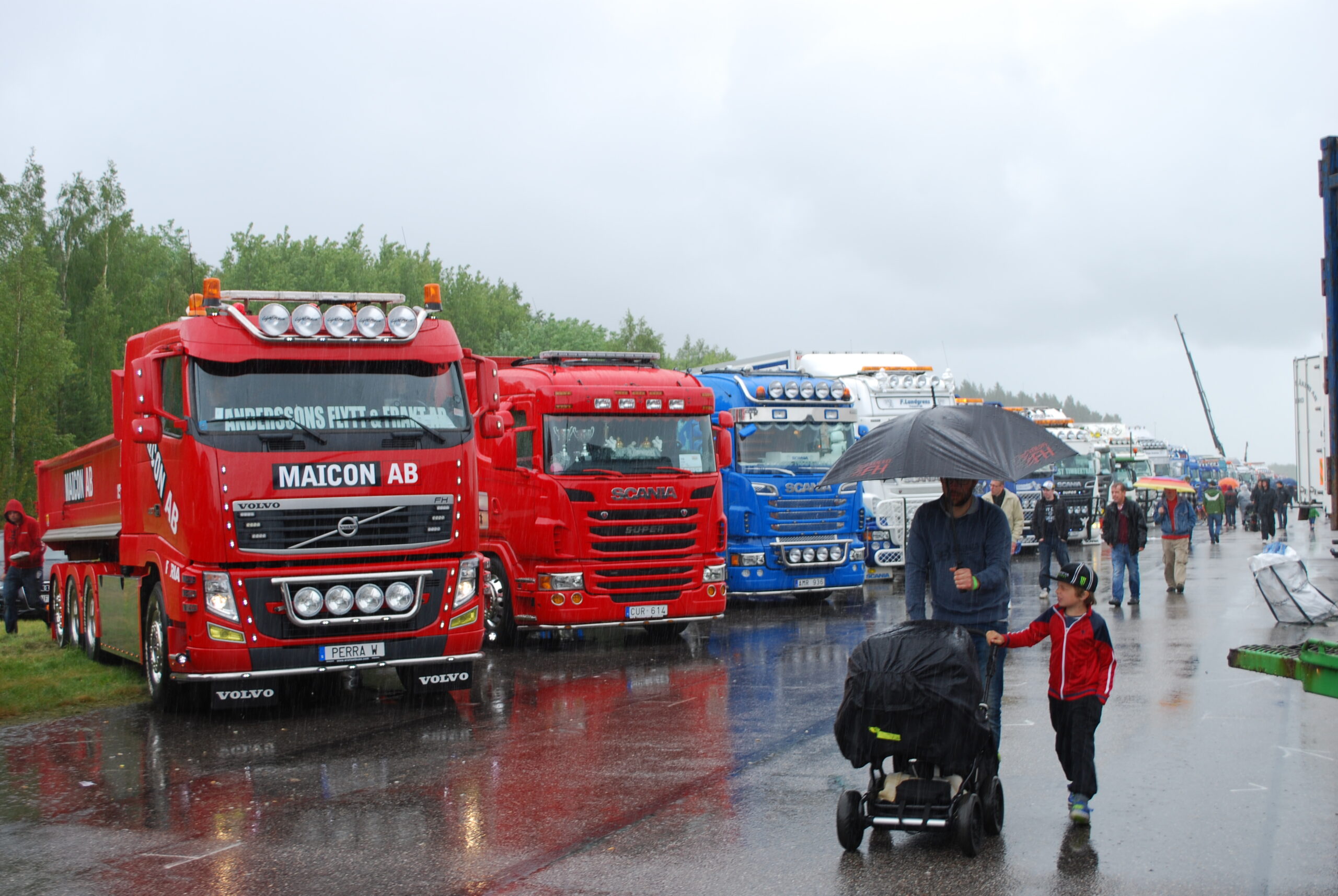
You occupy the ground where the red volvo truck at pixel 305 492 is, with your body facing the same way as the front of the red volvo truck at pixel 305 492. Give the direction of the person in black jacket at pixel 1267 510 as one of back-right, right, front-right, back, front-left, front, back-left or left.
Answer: left

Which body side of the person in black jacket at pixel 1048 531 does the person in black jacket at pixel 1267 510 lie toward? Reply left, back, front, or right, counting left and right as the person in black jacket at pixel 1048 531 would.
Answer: back

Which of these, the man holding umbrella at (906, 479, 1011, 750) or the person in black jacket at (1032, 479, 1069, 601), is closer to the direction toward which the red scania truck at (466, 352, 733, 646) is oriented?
the man holding umbrella

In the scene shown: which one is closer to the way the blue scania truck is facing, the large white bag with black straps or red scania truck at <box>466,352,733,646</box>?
the large white bag with black straps

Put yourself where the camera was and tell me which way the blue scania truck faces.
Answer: facing the viewer and to the right of the viewer

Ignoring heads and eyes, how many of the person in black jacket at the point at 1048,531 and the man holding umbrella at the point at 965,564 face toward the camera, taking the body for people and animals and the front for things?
2
